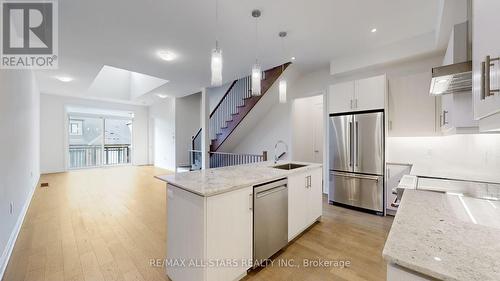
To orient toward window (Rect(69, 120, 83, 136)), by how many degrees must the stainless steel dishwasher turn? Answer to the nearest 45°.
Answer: approximately 180°

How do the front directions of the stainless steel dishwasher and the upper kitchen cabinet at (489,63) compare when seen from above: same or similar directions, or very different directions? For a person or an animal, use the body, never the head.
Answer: very different directions

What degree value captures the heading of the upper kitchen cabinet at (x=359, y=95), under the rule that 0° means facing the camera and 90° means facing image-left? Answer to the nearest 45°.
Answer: approximately 45°

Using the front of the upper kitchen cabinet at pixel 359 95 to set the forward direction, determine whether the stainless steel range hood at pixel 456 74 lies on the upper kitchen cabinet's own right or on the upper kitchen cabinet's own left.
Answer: on the upper kitchen cabinet's own left

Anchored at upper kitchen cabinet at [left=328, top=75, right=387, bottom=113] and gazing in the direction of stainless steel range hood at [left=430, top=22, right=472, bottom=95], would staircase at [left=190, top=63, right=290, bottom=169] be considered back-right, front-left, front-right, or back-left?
back-right

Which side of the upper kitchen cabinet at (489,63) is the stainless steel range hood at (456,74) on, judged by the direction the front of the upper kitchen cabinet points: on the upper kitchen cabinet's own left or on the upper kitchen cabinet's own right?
on the upper kitchen cabinet's own right

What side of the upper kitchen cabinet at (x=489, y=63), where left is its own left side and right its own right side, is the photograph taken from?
left

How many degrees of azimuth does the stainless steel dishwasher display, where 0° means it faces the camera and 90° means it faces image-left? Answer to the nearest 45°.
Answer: approximately 315°

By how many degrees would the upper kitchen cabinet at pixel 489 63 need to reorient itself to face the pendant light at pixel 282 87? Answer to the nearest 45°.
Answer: approximately 45° to its right

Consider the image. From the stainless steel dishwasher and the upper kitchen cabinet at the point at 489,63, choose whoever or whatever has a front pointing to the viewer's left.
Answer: the upper kitchen cabinet

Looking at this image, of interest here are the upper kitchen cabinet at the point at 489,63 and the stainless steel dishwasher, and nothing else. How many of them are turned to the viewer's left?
1

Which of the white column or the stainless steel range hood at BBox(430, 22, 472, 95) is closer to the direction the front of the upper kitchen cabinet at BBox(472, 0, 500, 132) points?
the white column
